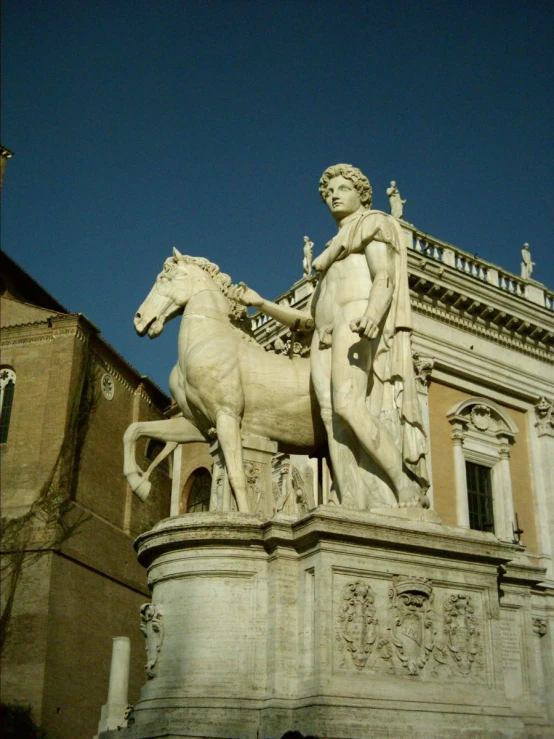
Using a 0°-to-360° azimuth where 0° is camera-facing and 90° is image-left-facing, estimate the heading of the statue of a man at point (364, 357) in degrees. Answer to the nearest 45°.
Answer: approximately 45°

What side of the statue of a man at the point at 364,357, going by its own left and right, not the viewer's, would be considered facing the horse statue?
right

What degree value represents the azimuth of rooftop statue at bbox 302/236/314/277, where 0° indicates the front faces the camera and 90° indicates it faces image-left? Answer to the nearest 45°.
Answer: approximately 45°

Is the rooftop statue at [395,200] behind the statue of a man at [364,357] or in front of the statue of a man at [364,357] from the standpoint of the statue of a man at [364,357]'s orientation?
behind

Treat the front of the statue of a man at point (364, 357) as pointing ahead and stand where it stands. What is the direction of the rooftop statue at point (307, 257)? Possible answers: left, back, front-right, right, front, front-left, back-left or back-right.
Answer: back-right

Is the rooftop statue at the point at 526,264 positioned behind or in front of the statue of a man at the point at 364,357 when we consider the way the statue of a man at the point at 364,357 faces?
behind

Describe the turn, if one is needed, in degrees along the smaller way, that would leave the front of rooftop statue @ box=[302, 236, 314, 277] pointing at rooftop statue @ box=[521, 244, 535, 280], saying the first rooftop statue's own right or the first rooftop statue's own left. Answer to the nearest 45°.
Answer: approximately 135° to the first rooftop statue's own left

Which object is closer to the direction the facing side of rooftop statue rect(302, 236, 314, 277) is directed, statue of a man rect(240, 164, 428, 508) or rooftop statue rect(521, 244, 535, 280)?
the statue of a man

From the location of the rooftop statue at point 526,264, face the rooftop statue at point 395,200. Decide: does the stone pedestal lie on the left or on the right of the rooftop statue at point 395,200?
left

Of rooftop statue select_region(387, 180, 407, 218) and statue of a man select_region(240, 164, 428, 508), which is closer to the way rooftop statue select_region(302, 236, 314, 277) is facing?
the statue of a man

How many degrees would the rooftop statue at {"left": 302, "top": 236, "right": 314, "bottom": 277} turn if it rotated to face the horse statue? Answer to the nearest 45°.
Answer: approximately 45° to its left

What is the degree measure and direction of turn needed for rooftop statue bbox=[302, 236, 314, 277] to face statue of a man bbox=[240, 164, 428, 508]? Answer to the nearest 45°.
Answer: approximately 45° to its left
